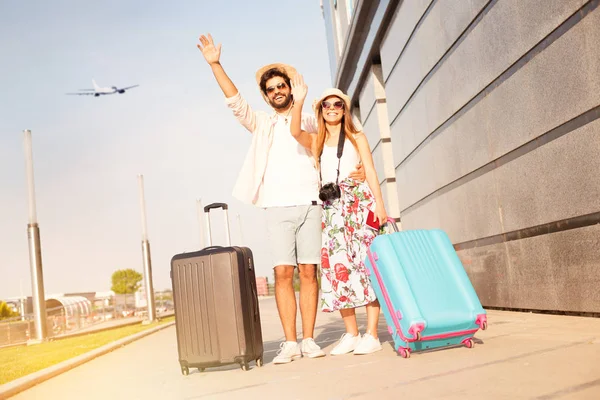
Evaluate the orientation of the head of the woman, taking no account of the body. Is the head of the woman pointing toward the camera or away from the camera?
toward the camera

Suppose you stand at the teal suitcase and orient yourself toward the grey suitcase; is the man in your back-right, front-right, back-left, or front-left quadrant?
front-right

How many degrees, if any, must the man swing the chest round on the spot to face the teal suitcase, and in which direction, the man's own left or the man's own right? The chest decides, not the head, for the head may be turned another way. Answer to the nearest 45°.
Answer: approximately 45° to the man's own left

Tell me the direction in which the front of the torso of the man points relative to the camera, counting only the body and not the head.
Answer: toward the camera

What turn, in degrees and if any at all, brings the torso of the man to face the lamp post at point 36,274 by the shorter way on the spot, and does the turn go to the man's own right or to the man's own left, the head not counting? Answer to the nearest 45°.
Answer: approximately 135° to the man's own right

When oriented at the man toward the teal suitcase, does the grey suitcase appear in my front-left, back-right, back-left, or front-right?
back-right

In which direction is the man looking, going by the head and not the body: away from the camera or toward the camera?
toward the camera

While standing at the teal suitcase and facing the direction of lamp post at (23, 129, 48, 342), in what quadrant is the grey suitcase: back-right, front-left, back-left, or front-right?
front-left

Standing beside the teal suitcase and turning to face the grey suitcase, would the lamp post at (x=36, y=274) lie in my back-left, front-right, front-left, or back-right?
front-right
